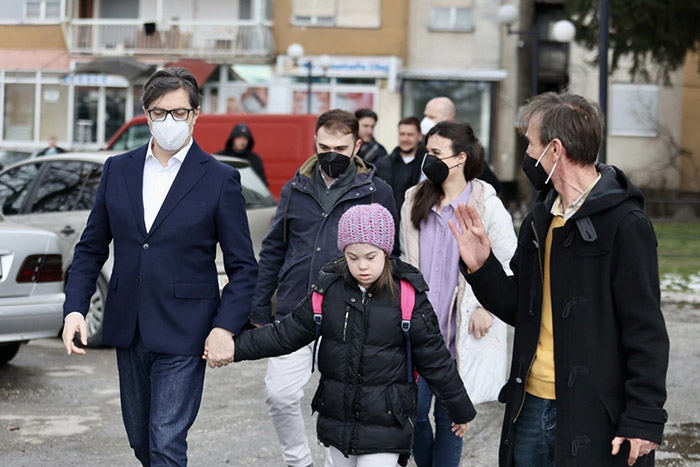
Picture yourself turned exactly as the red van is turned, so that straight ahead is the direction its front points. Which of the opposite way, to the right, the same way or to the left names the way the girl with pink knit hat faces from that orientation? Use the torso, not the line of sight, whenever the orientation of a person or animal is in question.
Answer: to the left

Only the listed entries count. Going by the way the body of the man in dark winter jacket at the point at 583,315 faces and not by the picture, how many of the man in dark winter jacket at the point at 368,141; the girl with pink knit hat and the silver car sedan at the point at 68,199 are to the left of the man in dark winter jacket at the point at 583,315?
0

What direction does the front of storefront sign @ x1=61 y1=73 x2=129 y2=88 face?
toward the camera

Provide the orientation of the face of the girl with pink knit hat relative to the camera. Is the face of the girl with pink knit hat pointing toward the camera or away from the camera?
toward the camera

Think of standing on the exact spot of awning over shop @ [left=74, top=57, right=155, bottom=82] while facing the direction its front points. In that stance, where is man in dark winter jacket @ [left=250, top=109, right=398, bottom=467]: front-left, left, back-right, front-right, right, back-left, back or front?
front

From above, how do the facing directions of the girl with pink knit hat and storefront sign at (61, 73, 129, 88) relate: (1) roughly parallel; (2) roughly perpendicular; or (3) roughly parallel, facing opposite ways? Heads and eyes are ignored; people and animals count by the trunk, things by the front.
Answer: roughly parallel

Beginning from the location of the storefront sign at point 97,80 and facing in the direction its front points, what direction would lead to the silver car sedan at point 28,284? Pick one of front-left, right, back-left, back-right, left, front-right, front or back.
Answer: front

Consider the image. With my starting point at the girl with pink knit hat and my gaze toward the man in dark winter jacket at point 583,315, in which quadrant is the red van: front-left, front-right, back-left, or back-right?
back-left

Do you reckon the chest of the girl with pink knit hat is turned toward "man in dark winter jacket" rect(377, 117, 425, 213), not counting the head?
no

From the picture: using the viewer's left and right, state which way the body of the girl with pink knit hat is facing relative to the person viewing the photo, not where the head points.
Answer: facing the viewer

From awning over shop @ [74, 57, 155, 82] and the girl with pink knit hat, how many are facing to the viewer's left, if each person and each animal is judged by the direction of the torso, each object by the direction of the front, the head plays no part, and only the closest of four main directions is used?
0

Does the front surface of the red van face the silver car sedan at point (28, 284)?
no

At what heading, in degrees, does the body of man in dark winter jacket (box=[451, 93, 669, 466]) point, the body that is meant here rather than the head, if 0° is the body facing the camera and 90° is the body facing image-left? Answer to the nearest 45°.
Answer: approximately 45°

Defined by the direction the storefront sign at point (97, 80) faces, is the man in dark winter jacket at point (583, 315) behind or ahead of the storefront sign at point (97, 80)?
ahead

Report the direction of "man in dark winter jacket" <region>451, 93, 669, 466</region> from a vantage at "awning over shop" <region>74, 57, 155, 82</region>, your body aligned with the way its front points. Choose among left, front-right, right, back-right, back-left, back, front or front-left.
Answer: front

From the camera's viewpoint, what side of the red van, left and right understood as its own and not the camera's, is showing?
left

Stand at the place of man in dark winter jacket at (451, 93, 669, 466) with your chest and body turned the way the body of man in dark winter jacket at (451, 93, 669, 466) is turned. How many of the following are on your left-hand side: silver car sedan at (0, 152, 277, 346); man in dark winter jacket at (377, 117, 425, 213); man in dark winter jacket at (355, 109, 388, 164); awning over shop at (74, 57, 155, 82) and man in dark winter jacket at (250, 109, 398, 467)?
0

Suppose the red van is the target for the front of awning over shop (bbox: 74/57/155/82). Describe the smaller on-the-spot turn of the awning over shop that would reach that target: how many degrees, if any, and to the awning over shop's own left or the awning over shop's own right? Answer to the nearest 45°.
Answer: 0° — it already faces it

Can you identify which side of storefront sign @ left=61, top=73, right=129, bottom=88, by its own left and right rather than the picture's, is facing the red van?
front

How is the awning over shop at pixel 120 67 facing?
toward the camera

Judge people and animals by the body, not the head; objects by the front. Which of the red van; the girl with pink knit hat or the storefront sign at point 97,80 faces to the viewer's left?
the red van
